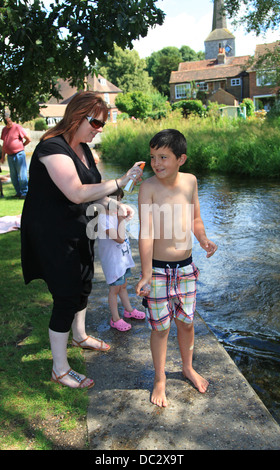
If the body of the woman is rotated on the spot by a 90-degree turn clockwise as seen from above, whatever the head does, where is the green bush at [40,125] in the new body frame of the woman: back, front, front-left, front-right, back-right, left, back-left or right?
back

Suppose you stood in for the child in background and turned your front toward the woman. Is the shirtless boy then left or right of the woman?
left

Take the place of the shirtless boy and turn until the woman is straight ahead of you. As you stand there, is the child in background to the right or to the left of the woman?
right

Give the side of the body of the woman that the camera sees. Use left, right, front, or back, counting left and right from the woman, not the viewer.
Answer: right

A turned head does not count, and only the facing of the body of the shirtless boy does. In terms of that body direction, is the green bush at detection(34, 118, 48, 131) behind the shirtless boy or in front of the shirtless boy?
behind

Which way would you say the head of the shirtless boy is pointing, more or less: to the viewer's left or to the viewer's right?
to the viewer's left

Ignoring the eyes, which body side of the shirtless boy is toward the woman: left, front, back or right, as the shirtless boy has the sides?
right

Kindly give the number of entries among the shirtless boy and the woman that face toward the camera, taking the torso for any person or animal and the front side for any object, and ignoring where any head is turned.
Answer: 1

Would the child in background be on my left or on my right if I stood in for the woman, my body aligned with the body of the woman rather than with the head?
on my left

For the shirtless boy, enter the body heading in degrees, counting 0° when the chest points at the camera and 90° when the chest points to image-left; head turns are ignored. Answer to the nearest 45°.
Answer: approximately 0°

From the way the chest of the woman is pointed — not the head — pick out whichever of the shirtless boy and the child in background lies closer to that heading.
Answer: the shirtless boy

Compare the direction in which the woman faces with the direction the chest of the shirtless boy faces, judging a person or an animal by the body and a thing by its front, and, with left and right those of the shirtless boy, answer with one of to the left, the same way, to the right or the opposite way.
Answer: to the left

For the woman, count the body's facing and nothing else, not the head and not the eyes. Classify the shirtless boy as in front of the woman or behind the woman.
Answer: in front

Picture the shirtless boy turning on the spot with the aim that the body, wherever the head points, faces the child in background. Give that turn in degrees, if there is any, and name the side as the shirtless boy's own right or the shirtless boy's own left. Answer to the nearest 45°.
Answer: approximately 135° to the shirtless boy's own right
